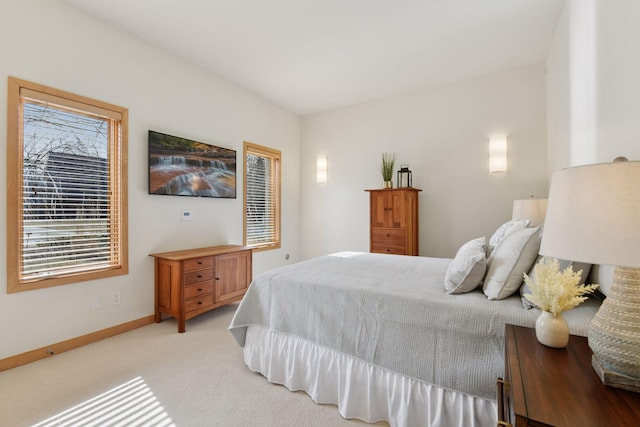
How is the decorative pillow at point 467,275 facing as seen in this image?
to the viewer's left

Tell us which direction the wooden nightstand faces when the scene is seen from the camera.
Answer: facing to the left of the viewer

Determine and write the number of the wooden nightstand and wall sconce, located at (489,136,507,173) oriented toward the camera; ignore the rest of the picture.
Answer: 1

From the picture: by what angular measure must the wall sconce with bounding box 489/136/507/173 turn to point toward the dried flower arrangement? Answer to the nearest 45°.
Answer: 0° — it already faces it

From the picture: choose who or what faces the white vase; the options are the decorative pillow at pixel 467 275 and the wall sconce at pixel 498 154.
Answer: the wall sconce

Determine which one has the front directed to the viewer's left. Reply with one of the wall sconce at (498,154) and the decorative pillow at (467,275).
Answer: the decorative pillow

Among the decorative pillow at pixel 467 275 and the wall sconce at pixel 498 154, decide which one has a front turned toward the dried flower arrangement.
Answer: the wall sconce

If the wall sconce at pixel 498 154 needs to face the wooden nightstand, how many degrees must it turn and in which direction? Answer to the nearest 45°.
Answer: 0° — it already faces it

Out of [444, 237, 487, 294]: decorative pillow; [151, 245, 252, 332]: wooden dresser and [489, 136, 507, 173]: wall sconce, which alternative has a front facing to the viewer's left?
the decorative pillow

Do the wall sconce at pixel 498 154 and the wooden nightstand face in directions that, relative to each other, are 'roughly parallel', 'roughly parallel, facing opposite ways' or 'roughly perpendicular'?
roughly perpendicular

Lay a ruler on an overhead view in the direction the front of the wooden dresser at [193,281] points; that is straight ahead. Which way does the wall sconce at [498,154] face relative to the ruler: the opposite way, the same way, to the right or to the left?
to the right

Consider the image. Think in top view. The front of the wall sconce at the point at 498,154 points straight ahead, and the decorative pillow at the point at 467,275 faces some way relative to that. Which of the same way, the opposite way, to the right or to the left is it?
to the right

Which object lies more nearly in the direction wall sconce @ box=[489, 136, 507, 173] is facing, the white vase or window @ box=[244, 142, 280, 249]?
the white vase
